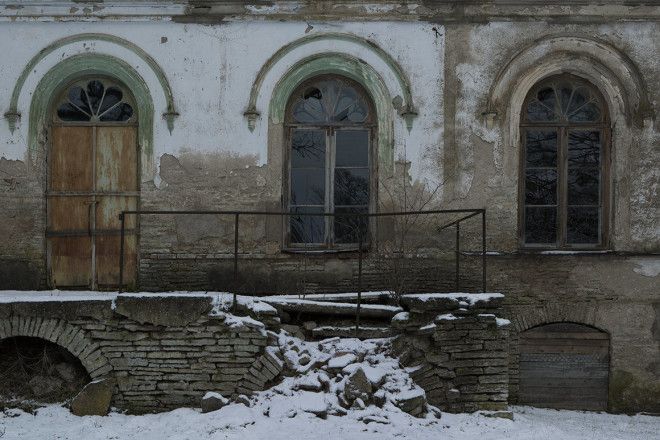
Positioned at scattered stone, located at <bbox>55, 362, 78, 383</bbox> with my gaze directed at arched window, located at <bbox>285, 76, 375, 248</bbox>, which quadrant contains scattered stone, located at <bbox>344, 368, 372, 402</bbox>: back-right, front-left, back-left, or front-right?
front-right

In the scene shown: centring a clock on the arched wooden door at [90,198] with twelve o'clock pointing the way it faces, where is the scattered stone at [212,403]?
The scattered stone is roughly at 11 o'clock from the arched wooden door.

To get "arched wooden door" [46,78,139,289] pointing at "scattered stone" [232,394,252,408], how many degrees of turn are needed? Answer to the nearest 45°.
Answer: approximately 45° to its left

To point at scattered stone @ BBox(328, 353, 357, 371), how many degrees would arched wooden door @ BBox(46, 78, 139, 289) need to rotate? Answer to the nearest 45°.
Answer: approximately 45° to its left

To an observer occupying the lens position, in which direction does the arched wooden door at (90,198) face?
facing the viewer

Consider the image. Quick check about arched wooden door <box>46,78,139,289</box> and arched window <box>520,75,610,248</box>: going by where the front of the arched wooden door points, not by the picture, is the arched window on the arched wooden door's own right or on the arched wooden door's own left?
on the arched wooden door's own left

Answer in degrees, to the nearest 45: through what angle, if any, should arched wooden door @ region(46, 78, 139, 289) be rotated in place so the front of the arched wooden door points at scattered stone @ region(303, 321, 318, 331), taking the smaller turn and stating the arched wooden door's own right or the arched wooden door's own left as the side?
approximately 45° to the arched wooden door's own left

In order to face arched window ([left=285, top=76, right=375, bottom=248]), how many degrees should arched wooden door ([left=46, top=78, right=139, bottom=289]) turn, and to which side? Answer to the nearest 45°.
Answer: approximately 90° to its left

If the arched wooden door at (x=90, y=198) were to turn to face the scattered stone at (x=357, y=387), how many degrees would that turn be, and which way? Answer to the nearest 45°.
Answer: approximately 45° to its left
